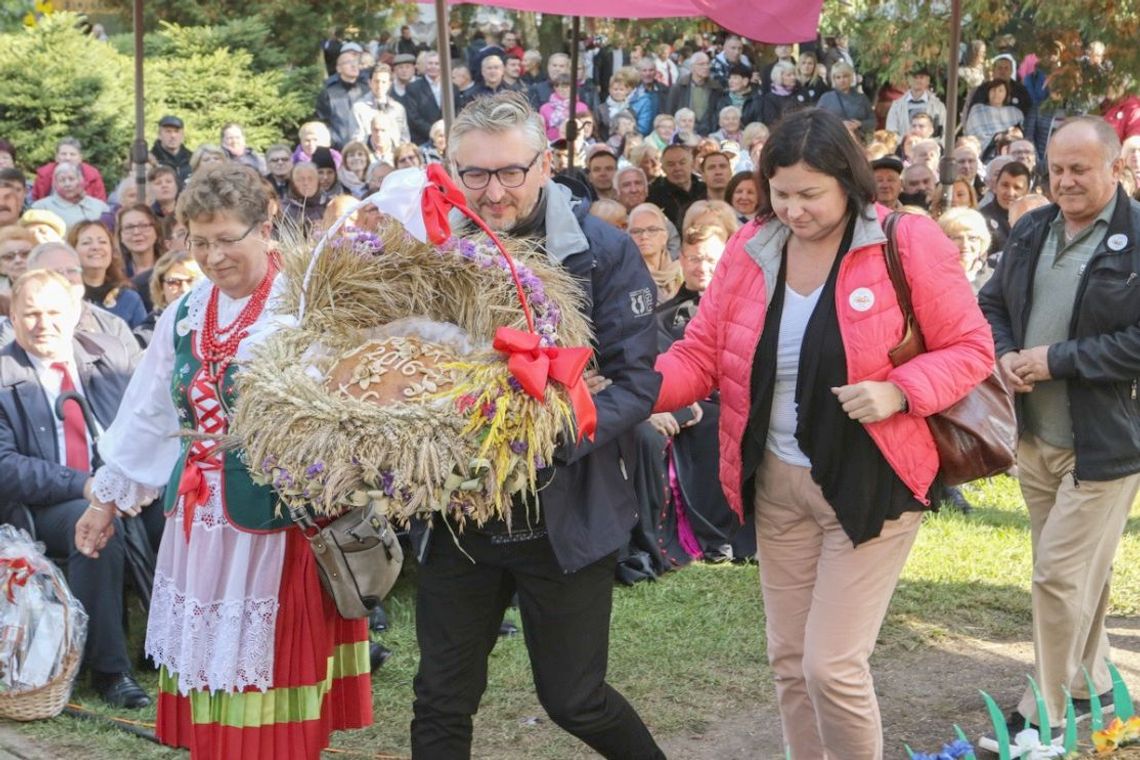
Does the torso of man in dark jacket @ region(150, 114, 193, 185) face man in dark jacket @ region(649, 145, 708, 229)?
no

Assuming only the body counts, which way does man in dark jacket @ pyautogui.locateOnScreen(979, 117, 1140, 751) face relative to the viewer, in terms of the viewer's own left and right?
facing the viewer and to the left of the viewer

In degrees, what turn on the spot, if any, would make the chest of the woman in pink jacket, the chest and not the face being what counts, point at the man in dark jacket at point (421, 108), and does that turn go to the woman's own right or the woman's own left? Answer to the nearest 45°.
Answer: approximately 135° to the woman's own right

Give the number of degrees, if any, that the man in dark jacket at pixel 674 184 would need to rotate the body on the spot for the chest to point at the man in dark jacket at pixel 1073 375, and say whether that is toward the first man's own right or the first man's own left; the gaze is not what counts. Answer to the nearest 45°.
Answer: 0° — they already face them

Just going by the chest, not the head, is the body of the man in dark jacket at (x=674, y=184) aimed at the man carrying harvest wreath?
yes

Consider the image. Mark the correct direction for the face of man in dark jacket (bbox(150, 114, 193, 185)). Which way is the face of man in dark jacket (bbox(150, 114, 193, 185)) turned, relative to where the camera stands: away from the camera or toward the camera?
toward the camera

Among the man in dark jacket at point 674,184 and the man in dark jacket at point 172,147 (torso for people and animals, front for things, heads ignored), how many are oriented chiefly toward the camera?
2

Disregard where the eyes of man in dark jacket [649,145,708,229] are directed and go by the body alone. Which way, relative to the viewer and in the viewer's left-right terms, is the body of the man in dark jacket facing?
facing the viewer

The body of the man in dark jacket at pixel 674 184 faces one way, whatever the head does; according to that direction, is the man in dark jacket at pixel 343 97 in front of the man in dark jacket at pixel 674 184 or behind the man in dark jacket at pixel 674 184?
behind

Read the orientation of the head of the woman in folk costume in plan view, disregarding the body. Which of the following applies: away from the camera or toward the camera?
toward the camera

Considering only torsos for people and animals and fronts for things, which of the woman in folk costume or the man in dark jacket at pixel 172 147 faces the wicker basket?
the man in dark jacket

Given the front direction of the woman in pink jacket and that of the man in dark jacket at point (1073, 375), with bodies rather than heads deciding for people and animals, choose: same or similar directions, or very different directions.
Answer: same or similar directions

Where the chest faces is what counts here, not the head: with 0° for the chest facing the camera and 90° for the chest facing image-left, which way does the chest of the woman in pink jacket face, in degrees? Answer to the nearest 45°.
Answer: approximately 45°

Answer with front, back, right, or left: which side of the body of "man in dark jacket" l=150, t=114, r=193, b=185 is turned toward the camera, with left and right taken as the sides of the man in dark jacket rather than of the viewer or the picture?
front

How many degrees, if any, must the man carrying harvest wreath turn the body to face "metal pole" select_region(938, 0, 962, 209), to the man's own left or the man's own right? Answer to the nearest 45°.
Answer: approximately 180°

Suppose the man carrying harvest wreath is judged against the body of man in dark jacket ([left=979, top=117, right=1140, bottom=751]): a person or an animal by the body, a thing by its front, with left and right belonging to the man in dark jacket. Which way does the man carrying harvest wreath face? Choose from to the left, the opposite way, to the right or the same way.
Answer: the same way

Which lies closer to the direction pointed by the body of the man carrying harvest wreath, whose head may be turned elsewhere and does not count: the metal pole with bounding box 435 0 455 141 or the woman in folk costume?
the woman in folk costume

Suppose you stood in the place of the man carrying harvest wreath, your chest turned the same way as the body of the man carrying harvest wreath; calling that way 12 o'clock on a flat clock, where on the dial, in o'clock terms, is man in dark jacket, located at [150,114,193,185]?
The man in dark jacket is roughly at 4 o'clock from the man carrying harvest wreath.
